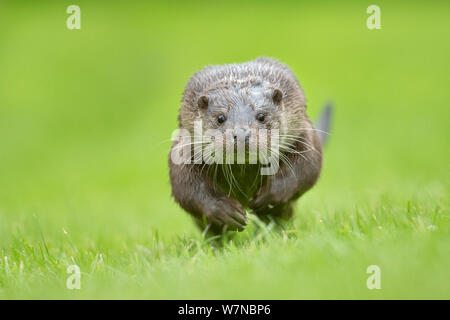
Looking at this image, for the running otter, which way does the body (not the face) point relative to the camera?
toward the camera
